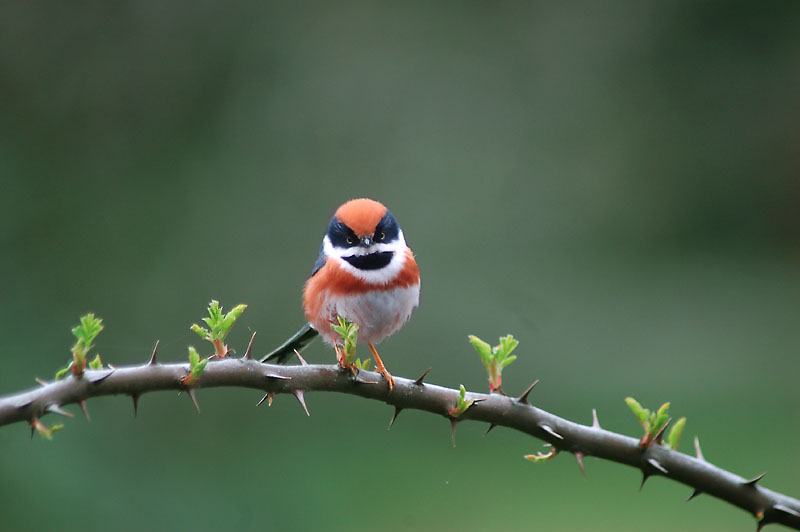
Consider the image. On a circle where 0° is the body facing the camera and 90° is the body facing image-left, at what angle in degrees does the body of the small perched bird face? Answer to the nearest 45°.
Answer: approximately 315°
